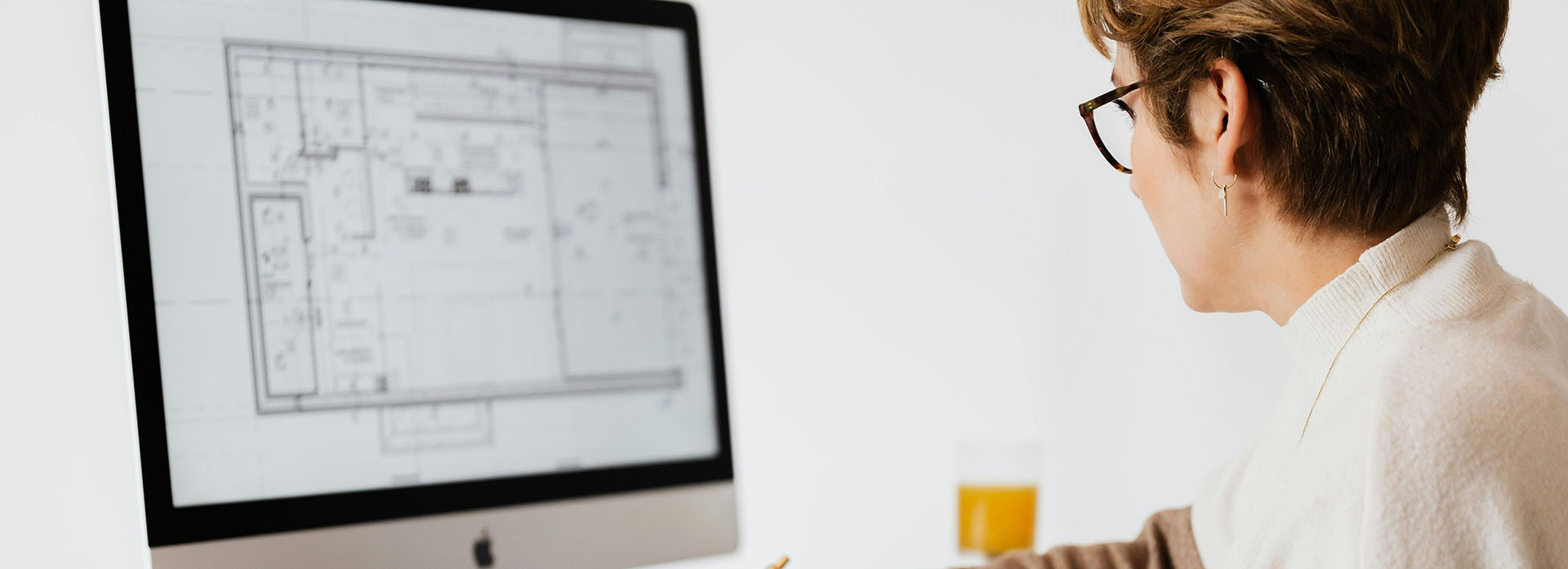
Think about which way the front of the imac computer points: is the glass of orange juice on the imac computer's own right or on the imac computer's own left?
on the imac computer's own left

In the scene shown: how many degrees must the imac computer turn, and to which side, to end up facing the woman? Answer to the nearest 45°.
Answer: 0° — it already faces them

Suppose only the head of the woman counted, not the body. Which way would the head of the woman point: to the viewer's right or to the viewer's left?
to the viewer's left

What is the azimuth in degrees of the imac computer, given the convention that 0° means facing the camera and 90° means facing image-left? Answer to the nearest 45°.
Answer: approximately 315°

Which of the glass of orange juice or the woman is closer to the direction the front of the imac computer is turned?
the woman

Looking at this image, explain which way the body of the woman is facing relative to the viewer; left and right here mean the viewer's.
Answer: facing away from the viewer and to the left of the viewer

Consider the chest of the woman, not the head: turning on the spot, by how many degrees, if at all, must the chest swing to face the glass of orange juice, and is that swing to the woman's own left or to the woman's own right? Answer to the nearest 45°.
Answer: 0° — they already face it
